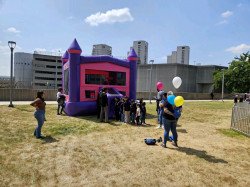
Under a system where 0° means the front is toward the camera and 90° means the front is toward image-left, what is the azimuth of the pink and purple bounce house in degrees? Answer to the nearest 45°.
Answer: approximately 315°

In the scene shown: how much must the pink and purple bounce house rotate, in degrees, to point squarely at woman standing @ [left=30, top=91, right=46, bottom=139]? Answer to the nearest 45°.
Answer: approximately 45° to its right
